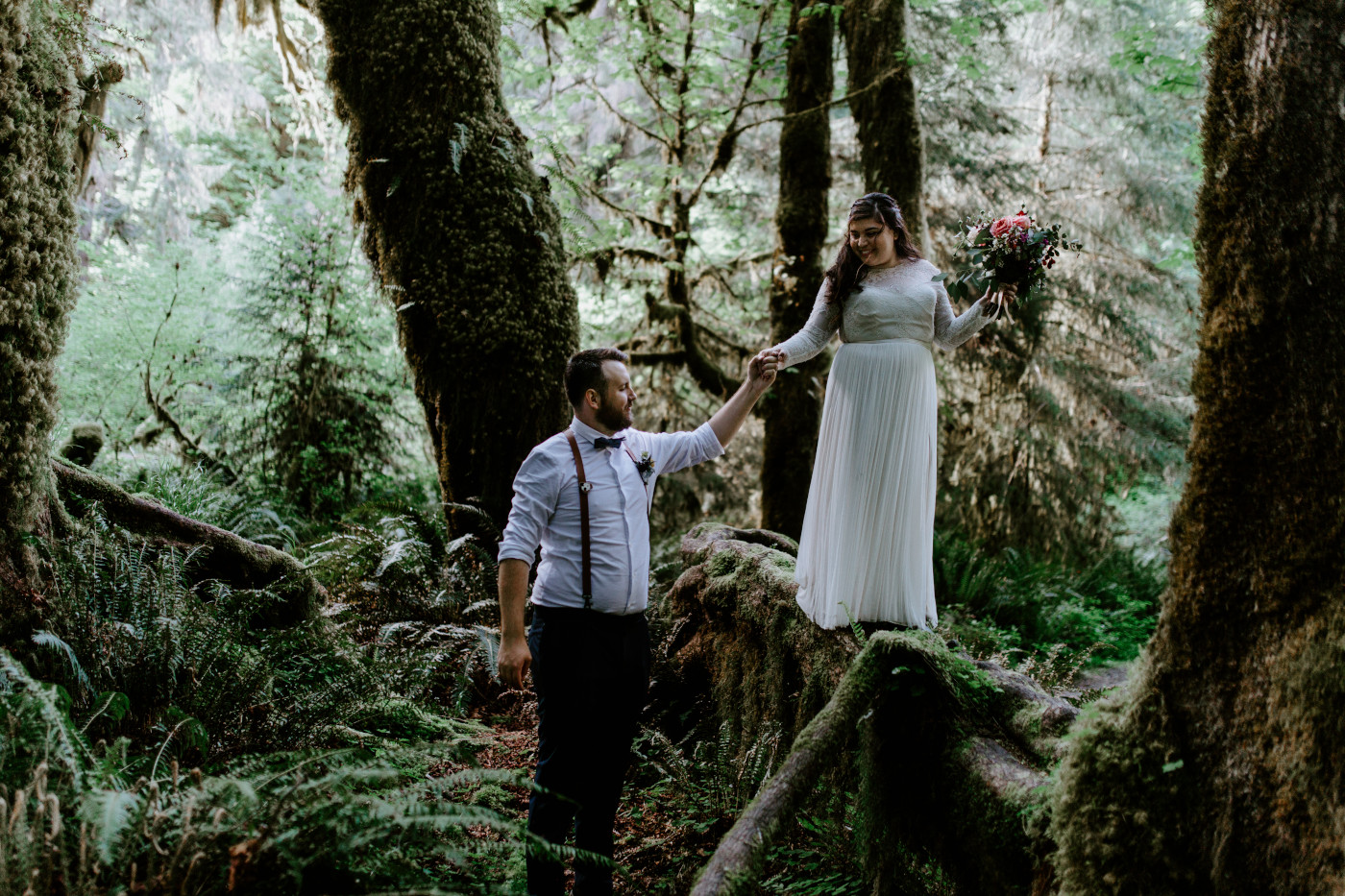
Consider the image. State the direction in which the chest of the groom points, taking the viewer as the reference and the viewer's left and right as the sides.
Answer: facing the viewer and to the right of the viewer

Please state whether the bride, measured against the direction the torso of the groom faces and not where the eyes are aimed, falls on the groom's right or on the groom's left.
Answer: on the groom's left

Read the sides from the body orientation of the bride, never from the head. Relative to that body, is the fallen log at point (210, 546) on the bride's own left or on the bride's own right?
on the bride's own right

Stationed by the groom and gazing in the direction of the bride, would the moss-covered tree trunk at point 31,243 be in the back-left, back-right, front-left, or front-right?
back-left

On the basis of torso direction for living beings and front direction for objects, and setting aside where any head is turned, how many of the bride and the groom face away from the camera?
0

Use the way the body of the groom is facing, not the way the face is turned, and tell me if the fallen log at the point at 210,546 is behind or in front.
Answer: behind

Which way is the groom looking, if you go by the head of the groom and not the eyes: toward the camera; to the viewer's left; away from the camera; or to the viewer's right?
to the viewer's right

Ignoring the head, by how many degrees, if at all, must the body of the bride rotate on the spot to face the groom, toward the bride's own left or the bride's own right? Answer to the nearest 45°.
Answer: approximately 45° to the bride's own right

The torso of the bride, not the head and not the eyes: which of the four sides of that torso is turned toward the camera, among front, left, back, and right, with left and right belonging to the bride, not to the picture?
front

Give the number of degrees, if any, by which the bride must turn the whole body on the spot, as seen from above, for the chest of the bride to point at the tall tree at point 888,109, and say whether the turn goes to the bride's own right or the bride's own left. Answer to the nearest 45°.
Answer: approximately 180°

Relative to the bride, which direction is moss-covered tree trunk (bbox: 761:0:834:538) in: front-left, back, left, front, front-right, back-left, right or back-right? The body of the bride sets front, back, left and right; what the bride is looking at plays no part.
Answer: back

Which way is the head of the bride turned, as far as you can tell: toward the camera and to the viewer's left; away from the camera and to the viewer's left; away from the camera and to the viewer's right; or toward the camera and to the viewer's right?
toward the camera and to the viewer's left
